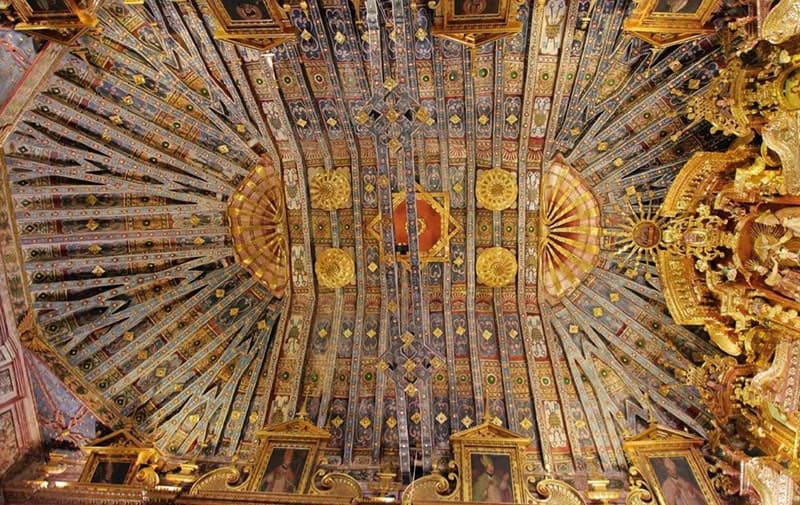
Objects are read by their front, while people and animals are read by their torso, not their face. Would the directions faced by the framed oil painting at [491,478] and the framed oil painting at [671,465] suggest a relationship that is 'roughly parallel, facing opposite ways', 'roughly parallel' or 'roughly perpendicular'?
roughly parallel

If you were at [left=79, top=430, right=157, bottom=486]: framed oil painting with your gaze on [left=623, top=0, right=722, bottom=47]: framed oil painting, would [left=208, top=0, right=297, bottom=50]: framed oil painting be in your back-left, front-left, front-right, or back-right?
front-right

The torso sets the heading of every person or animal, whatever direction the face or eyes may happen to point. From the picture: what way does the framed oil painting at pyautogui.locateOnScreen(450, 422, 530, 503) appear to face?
toward the camera

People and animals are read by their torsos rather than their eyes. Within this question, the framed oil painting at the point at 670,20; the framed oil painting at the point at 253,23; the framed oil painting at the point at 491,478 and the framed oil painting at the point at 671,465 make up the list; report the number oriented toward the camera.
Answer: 4

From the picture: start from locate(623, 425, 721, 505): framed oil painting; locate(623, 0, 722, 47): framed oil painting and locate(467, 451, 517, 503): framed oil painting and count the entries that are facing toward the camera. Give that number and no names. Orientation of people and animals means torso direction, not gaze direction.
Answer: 3

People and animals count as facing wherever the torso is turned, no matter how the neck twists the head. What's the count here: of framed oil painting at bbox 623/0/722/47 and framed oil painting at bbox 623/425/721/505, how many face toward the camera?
2
